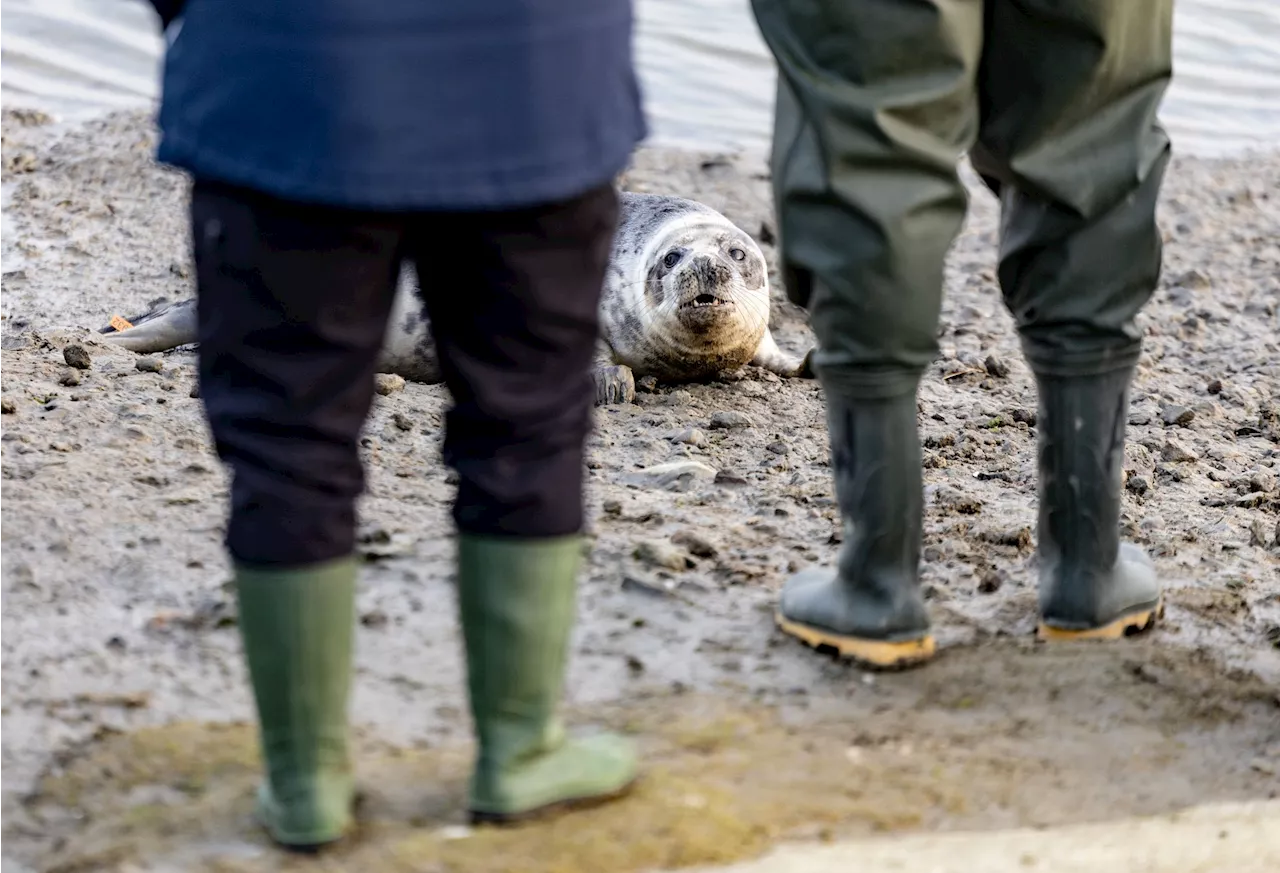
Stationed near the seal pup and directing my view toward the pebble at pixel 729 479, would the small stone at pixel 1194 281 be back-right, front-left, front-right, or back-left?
back-left

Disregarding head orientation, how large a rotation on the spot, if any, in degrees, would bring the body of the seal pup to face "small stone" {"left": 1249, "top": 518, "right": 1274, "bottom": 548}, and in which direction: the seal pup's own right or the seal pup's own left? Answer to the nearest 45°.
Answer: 0° — it already faces it

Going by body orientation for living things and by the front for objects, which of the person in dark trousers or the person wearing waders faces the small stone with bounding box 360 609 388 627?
the person in dark trousers

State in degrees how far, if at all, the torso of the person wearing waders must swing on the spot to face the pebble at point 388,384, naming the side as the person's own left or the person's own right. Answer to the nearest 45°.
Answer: approximately 45° to the person's own left

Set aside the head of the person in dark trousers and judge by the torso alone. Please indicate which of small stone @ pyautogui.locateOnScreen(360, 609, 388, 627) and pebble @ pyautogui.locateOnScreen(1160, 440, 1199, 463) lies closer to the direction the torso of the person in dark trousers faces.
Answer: the small stone

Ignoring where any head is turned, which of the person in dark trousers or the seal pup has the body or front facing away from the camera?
the person in dark trousers

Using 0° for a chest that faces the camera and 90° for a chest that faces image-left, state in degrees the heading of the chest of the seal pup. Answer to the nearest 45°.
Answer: approximately 315°

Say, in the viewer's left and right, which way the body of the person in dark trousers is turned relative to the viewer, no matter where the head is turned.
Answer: facing away from the viewer

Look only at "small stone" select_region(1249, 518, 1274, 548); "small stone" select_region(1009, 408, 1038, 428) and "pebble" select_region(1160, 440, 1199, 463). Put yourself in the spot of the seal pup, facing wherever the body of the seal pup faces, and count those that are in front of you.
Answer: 3

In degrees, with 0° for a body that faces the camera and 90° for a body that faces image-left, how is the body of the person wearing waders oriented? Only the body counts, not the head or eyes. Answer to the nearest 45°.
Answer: approximately 180°

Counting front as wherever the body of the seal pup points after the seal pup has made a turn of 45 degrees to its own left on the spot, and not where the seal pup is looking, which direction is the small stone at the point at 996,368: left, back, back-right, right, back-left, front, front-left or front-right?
front

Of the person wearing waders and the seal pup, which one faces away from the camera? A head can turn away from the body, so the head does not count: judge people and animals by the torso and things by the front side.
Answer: the person wearing waders

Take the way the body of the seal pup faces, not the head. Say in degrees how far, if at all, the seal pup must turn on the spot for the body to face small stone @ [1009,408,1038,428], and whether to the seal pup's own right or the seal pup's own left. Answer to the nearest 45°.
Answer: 0° — it already faces it
